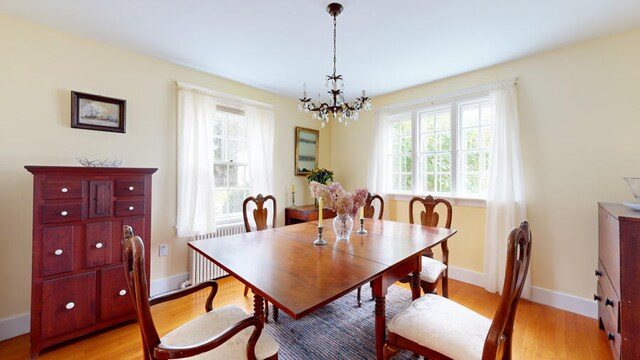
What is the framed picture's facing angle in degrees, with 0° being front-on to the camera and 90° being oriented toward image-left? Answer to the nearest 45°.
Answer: approximately 315°

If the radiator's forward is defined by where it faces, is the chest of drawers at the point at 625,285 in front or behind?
in front

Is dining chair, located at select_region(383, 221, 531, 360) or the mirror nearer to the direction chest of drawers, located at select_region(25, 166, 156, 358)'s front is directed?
the dining chair

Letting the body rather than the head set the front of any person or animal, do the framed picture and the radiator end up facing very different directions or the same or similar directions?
same or similar directions

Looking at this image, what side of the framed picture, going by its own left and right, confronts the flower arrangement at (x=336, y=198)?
front

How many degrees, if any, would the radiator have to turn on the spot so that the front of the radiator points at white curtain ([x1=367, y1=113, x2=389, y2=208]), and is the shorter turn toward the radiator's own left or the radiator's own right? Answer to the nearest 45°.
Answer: approximately 45° to the radiator's own left

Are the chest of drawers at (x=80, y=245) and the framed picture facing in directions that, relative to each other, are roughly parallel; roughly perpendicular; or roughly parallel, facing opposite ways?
roughly parallel

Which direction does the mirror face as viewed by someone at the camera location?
facing the viewer and to the right of the viewer

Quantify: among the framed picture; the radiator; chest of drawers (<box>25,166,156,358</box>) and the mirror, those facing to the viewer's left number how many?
0

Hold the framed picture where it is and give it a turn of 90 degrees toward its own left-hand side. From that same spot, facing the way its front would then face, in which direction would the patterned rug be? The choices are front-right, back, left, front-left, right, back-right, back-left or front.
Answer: right

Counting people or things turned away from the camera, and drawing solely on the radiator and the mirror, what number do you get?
0

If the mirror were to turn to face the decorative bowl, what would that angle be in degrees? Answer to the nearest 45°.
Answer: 0° — it already faces it

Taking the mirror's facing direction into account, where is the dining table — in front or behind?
in front

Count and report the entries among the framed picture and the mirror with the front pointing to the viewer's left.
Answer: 0

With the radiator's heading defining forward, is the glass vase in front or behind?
in front

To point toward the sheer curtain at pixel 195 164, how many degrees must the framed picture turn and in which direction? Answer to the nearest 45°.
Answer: approximately 45° to its left

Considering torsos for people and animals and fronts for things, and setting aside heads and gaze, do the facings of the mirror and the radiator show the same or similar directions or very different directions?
same or similar directions
